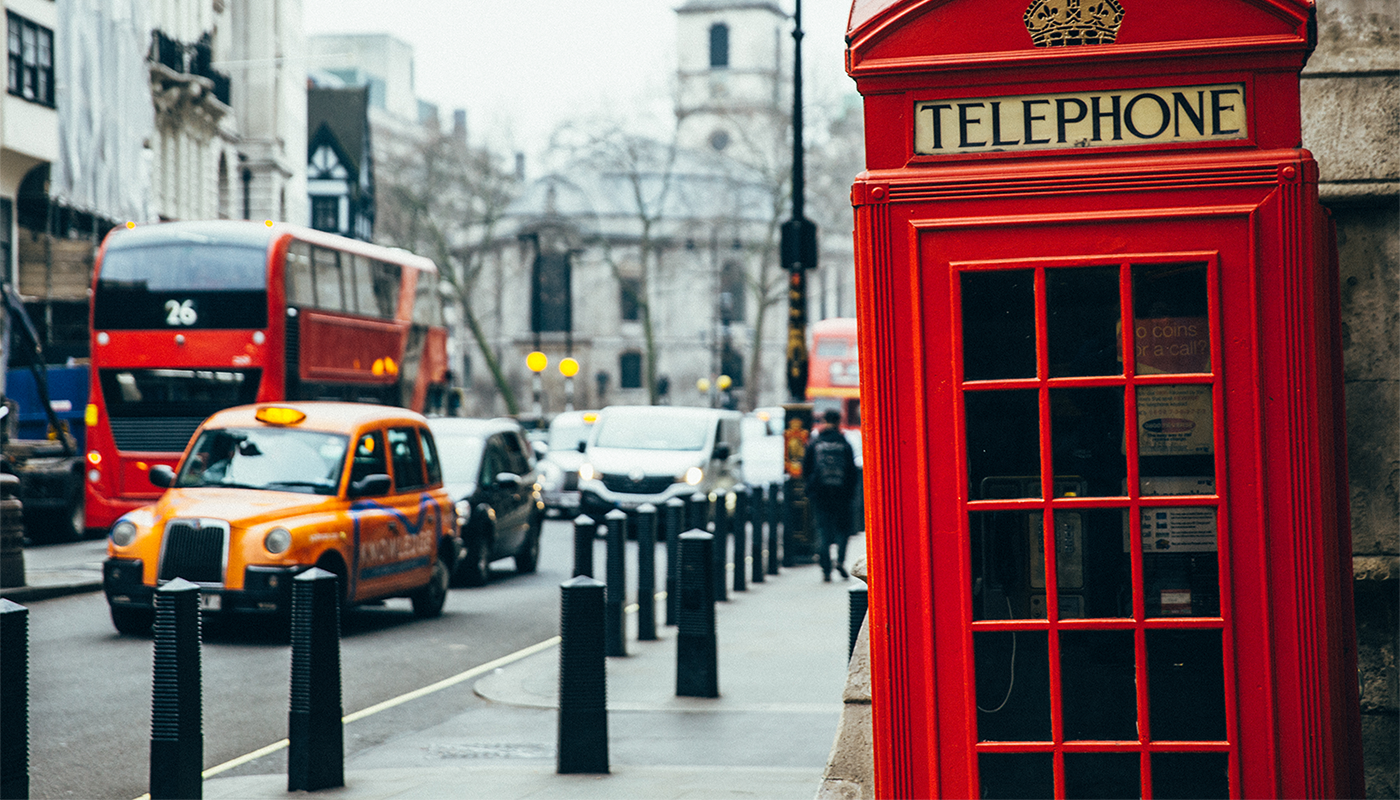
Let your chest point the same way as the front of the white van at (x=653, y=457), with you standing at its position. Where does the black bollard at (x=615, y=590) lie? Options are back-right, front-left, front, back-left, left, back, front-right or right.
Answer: front-left

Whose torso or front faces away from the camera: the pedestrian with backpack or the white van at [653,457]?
the pedestrian with backpack

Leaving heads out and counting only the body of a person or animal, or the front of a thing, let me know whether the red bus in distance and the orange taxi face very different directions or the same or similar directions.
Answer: same or similar directions

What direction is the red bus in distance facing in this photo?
toward the camera

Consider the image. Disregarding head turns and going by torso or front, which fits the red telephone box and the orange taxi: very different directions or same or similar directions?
same or similar directions

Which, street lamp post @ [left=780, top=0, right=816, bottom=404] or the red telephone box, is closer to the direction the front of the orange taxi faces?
the red telephone box

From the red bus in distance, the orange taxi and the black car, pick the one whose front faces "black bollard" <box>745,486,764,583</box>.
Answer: the red bus in distance

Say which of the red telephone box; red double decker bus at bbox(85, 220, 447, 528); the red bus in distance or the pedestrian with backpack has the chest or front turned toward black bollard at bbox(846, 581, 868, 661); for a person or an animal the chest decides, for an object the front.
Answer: the red bus in distance

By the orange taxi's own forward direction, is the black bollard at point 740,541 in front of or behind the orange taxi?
behind

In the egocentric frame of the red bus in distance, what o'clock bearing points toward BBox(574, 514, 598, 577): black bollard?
The black bollard is roughly at 12 o'clock from the red bus in distance.

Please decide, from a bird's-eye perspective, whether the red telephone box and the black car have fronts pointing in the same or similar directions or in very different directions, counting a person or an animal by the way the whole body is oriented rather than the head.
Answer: same or similar directions

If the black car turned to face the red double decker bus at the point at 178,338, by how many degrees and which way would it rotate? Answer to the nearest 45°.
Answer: approximately 90° to its right

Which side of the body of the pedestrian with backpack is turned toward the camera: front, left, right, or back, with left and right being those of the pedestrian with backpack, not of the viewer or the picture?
back

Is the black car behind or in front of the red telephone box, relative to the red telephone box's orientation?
behind

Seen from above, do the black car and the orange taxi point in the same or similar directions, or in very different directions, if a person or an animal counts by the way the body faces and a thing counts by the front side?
same or similar directions

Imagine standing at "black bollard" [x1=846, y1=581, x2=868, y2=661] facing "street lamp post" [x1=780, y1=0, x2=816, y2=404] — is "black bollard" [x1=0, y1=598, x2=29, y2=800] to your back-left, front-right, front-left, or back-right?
back-left

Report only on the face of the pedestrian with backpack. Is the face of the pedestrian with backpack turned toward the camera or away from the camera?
away from the camera
